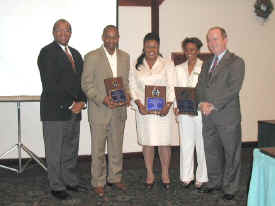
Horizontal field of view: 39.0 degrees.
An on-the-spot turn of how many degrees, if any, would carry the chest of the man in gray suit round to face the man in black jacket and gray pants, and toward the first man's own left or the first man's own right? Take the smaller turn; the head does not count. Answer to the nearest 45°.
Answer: approximately 45° to the first man's own right

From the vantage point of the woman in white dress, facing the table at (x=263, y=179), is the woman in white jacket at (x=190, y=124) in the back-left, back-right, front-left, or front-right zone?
front-left

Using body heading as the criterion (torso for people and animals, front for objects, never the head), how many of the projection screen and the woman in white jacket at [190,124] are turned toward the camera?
2

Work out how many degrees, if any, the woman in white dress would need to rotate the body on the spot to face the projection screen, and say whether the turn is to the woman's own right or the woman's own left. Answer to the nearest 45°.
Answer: approximately 135° to the woman's own right

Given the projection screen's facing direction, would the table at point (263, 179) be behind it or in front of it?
in front

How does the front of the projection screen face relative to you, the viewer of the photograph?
facing the viewer

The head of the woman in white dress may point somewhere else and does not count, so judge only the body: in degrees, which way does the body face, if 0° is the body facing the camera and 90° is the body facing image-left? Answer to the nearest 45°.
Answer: approximately 0°

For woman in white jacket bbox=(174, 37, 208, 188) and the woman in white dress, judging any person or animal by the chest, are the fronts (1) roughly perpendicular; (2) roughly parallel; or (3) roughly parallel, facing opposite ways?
roughly parallel

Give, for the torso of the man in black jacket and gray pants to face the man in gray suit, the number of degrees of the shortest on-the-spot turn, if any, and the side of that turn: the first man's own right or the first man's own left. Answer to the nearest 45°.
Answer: approximately 45° to the first man's own left

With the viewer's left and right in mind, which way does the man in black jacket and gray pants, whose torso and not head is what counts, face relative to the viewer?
facing the viewer and to the right of the viewer

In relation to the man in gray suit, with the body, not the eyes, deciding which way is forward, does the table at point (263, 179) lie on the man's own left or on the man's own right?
on the man's own left

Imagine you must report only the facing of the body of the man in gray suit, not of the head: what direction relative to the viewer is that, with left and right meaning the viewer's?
facing the viewer and to the left of the viewer

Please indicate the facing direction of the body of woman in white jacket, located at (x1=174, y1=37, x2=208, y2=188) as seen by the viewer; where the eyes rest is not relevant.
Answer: toward the camera
